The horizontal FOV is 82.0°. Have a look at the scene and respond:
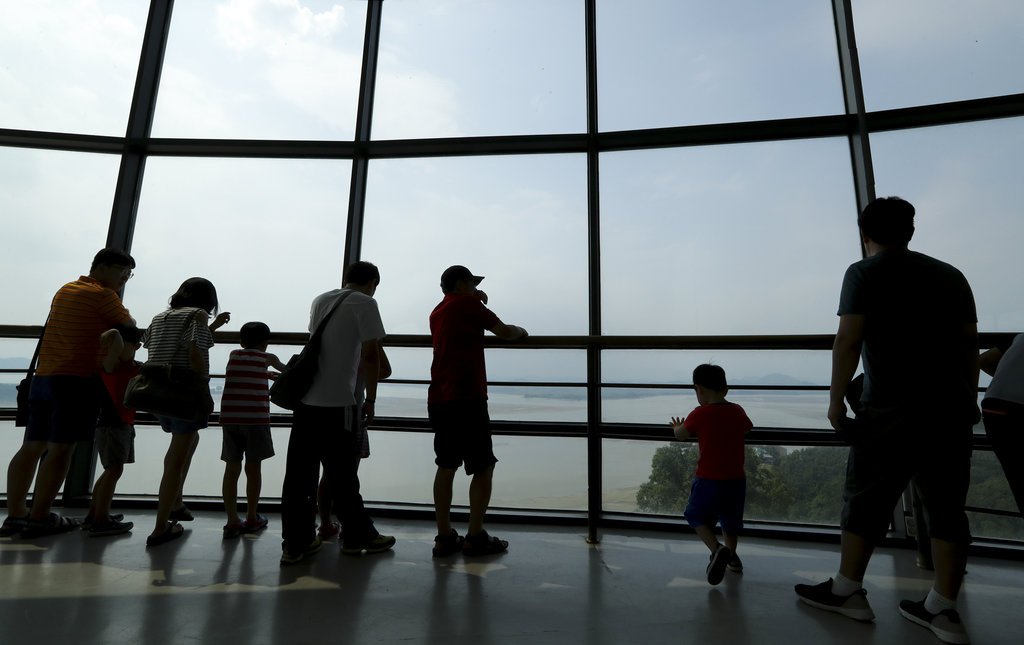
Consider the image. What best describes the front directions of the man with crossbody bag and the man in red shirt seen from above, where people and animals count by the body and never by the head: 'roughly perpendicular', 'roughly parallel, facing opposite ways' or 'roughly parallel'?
roughly parallel

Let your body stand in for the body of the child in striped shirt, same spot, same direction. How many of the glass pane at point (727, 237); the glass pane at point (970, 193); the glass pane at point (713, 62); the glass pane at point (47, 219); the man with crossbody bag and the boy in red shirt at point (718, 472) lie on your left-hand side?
1

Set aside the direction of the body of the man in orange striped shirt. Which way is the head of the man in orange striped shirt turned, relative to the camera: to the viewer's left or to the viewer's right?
to the viewer's right

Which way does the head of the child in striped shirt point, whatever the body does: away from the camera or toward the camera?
away from the camera

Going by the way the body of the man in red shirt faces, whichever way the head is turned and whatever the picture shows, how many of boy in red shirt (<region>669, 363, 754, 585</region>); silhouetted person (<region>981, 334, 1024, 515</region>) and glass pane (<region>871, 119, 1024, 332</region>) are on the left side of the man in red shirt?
0

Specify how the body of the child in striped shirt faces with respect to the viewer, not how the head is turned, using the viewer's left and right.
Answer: facing away from the viewer and to the right of the viewer

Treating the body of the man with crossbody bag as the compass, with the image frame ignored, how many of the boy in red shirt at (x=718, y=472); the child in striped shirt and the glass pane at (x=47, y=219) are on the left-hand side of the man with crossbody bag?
2

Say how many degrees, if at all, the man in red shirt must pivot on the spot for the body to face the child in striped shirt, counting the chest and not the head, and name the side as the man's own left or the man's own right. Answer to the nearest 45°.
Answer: approximately 135° to the man's own left

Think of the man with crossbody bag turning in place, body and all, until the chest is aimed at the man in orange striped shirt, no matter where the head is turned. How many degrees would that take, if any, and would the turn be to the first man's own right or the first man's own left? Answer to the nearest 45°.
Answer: approximately 90° to the first man's own left

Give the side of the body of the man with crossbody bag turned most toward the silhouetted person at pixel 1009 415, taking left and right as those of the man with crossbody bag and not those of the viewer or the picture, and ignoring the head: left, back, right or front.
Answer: right

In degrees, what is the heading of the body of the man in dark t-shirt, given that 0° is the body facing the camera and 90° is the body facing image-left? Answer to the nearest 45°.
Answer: approximately 135°

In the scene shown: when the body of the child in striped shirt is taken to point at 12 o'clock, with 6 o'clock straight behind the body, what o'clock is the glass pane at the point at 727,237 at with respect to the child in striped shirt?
The glass pane is roughly at 2 o'clock from the child in striped shirt.

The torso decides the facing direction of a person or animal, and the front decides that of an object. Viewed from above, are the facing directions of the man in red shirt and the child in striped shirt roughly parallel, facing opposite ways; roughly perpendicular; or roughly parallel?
roughly parallel

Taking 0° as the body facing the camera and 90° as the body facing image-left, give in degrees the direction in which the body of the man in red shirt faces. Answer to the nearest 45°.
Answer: approximately 225°
